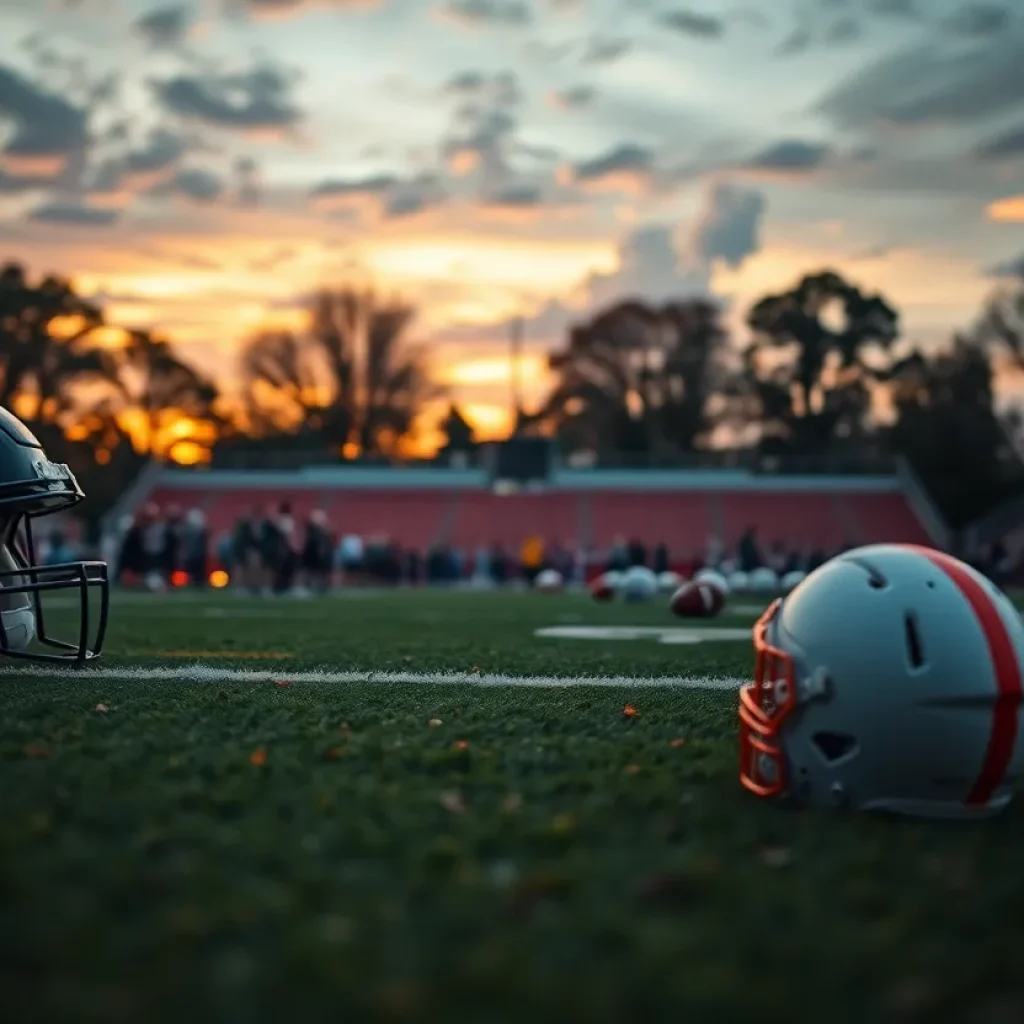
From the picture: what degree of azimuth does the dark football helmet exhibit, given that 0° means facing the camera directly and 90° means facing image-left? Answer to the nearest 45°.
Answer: approximately 270°

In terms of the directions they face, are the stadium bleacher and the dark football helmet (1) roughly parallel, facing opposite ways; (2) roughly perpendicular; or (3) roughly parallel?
roughly perpendicular

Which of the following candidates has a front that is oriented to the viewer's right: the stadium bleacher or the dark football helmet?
the dark football helmet

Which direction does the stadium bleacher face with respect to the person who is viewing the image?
facing the viewer

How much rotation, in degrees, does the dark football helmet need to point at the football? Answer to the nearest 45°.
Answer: approximately 45° to its left

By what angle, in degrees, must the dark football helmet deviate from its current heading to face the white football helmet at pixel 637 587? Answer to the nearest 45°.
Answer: approximately 45° to its left

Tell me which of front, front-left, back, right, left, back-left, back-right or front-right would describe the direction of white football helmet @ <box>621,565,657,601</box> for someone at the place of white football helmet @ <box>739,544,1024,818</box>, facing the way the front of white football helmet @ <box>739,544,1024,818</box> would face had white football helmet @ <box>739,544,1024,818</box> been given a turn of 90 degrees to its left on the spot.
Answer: back-right

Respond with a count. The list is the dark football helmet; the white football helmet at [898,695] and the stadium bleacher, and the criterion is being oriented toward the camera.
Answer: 1

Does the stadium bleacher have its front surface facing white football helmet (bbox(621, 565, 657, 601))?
yes

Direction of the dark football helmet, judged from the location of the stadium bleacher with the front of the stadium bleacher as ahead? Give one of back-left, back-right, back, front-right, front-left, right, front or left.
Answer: front

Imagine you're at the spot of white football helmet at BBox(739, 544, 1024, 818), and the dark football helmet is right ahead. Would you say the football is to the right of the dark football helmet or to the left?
right

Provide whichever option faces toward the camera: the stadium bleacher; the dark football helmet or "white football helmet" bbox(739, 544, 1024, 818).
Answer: the stadium bleacher

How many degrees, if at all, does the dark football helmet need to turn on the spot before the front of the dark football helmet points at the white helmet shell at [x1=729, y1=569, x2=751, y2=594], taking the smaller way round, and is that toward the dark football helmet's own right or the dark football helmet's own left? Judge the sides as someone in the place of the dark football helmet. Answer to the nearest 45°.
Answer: approximately 45° to the dark football helmet's own left

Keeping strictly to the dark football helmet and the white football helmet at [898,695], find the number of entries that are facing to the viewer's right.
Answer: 1

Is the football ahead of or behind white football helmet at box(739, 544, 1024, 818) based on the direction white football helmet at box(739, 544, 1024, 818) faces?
ahead

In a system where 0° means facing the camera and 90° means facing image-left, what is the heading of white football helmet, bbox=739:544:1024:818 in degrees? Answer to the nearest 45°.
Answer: approximately 135°
